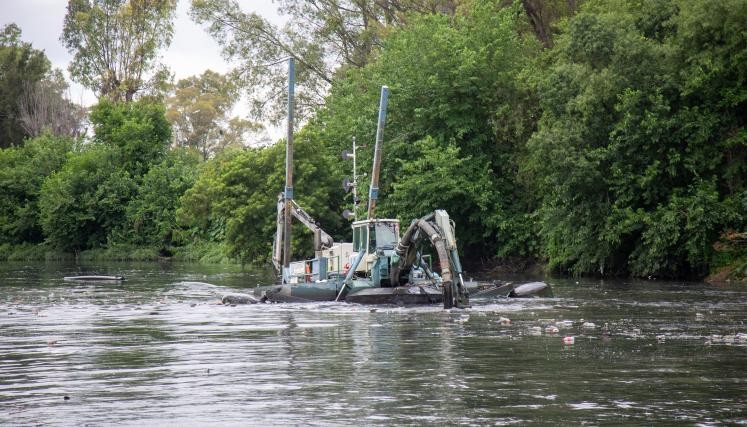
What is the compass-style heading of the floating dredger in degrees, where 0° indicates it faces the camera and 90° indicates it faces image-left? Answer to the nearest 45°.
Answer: approximately 315°
